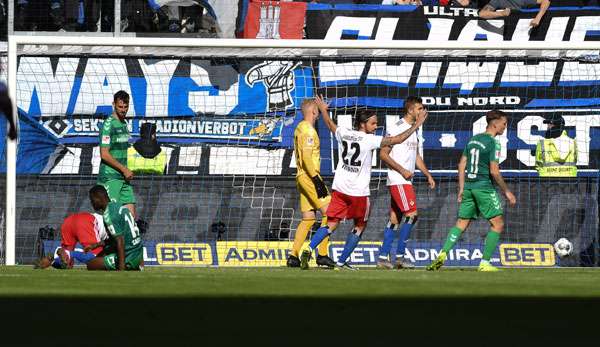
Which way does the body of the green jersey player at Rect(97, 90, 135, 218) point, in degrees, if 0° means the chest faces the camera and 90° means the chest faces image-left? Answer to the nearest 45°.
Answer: approximately 315°

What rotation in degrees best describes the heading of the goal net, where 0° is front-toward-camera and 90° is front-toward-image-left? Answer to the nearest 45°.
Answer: approximately 0°

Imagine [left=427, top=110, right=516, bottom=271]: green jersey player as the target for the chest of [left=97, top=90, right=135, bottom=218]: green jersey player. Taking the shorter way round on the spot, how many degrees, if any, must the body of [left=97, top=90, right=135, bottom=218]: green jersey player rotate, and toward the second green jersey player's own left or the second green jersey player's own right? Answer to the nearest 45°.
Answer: approximately 45° to the second green jersey player's own left
